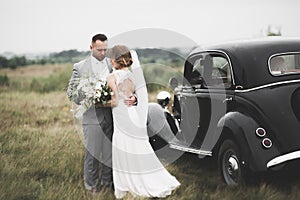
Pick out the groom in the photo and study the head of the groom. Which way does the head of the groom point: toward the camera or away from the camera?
toward the camera

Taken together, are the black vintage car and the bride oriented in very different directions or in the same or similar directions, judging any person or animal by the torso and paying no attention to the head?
same or similar directions

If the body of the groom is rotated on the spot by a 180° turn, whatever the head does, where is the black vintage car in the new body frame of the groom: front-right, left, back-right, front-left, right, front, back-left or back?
back-right

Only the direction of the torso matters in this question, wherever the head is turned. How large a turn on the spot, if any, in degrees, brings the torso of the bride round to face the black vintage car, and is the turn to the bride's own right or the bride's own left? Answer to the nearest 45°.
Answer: approximately 135° to the bride's own right

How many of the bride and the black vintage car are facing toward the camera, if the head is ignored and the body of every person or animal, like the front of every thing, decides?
0

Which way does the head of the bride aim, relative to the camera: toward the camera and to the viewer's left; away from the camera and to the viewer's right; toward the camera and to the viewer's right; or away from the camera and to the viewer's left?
away from the camera and to the viewer's left

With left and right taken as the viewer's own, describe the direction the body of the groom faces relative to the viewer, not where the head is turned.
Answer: facing the viewer and to the right of the viewer

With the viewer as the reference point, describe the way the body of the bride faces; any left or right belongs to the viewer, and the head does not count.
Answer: facing away from the viewer and to the left of the viewer

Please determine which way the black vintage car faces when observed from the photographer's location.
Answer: facing away from the viewer and to the left of the viewer

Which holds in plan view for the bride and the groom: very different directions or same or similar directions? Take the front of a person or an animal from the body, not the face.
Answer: very different directions
